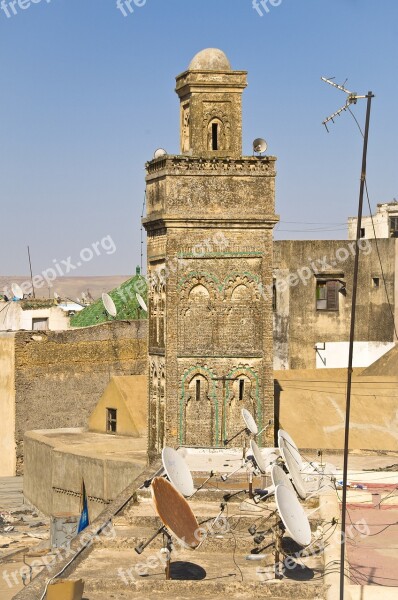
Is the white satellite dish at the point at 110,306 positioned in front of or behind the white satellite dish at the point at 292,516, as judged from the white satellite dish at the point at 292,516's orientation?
behind

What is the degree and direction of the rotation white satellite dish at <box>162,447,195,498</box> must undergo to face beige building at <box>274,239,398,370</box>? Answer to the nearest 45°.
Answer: approximately 135° to its left
